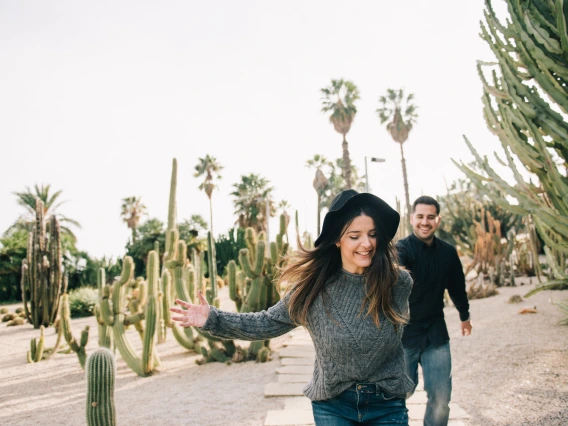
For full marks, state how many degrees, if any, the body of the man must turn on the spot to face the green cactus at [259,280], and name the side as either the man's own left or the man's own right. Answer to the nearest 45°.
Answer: approximately 135° to the man's own right

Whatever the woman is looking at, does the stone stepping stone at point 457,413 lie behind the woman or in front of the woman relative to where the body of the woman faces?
behind

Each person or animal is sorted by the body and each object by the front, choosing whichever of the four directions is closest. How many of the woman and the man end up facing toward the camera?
2

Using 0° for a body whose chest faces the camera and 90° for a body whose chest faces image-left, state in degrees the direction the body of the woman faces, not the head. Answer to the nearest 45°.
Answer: approximately 0°

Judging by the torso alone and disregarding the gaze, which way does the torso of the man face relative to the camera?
toward the camera

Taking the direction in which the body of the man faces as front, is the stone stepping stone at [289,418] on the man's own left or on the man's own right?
on the man's own right

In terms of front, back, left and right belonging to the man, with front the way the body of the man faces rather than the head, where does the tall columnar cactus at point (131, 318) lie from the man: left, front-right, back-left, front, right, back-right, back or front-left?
back-right

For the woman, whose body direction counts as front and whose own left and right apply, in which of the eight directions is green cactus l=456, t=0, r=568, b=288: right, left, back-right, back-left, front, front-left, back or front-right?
back-left

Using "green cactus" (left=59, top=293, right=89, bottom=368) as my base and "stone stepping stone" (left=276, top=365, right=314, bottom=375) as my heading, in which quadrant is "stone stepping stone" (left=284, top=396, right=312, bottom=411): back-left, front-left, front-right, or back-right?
front-right

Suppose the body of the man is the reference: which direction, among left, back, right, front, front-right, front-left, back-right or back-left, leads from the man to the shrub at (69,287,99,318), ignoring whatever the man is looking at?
back-right

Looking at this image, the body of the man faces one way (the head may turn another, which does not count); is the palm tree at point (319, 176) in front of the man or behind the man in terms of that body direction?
behind

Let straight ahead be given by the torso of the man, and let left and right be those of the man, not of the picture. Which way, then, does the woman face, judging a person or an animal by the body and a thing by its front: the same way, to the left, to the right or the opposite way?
the same way

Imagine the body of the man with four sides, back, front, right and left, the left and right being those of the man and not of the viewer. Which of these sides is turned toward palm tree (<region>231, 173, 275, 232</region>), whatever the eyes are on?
back

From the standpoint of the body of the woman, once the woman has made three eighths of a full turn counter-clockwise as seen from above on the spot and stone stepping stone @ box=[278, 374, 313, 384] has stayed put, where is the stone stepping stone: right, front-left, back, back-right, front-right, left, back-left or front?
front-left
